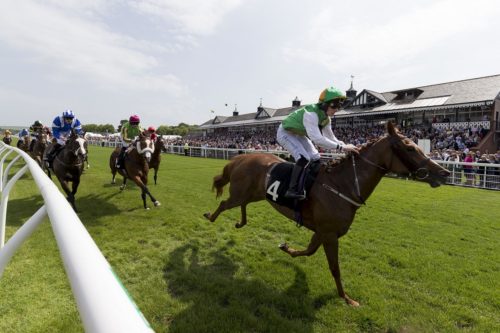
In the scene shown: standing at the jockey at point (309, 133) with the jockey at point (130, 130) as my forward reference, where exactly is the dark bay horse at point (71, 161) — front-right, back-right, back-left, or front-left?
front-left

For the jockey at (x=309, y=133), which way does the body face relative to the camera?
to the viewer's right

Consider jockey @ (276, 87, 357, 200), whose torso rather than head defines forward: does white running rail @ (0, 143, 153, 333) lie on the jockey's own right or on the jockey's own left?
on the jockey's own right

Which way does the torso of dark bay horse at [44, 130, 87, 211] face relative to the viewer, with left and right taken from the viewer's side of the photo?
facing the viewer and to the right of the viewer

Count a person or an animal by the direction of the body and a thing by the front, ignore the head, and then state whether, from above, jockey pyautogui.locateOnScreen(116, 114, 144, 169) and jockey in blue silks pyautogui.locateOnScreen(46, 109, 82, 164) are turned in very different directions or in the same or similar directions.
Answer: same or similar directions

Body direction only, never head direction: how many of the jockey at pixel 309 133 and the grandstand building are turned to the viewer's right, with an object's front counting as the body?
1

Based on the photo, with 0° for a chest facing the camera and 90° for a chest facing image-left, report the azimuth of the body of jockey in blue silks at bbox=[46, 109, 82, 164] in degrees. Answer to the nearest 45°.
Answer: approximately 315°

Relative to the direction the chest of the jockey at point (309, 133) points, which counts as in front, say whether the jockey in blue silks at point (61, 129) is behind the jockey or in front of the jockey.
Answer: behind

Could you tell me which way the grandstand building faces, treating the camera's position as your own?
facing the viewer and to the left of the viewer

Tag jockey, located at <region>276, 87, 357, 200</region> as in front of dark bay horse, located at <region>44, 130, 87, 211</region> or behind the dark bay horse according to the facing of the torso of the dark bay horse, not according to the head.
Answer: in front

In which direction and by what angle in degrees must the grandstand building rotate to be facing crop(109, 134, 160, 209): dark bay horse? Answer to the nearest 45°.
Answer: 0° — it already faces it

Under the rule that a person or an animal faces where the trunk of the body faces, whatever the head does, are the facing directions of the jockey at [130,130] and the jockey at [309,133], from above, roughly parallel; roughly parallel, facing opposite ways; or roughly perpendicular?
roughly parallel

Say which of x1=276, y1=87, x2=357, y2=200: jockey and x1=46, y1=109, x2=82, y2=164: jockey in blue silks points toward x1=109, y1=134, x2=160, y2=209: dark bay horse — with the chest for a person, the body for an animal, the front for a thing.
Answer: the jockey in blue silks

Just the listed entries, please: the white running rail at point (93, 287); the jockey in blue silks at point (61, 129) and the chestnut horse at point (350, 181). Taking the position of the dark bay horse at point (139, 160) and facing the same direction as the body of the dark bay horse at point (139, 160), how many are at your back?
1

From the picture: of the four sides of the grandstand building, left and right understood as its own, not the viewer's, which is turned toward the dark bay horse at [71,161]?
front
